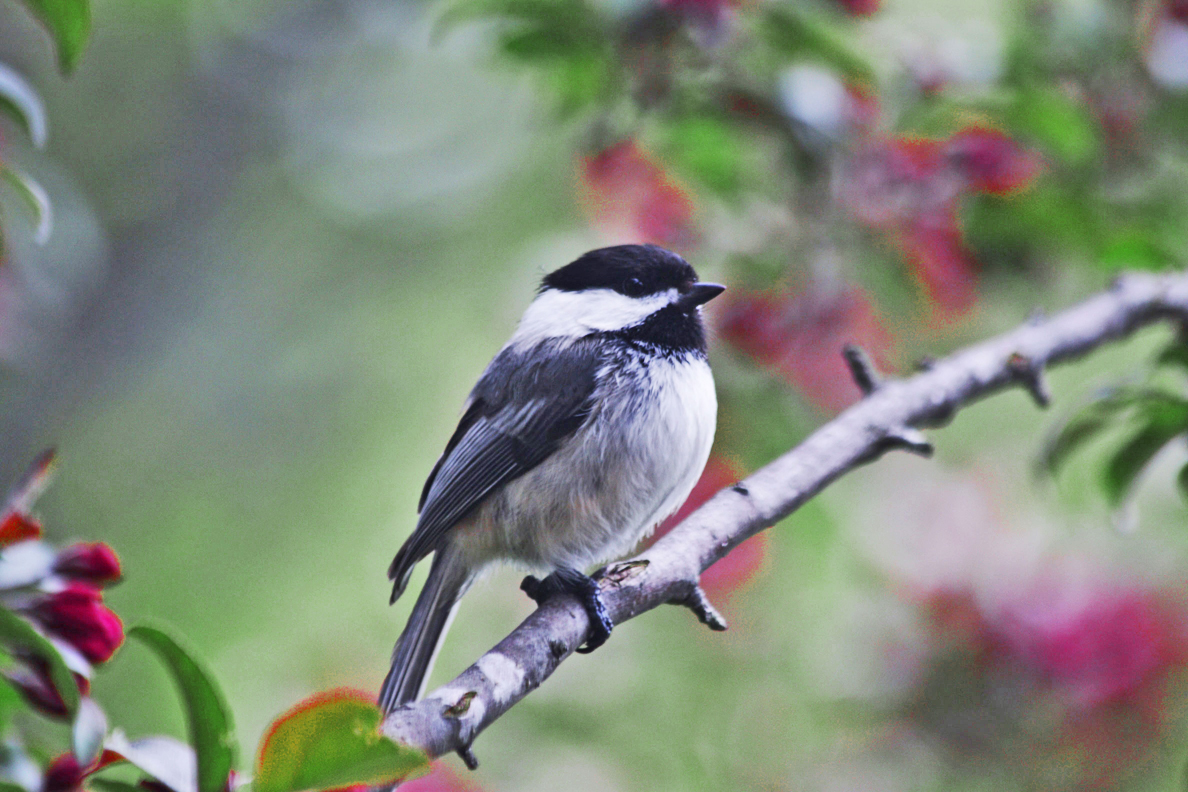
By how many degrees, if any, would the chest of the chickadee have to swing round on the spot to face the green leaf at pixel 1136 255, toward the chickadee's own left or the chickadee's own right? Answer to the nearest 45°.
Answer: approximately 90° to the chickadee's own left

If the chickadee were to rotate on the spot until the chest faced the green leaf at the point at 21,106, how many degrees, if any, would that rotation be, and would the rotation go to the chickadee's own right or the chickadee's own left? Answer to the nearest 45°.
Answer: approximately 135° to the chickadee's own right

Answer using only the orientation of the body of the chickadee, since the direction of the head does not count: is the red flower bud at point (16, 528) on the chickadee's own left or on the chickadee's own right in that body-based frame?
on the chickadee's own right

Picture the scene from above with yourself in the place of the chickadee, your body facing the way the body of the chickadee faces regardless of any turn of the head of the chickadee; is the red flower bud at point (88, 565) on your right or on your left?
on your right

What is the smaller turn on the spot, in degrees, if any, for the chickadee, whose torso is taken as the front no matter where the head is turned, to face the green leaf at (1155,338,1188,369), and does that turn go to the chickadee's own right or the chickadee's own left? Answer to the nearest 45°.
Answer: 0° — it already faces it

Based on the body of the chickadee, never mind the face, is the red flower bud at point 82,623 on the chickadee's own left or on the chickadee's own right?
on the chickadee's own right

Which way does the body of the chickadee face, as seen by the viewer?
to the viewer's right
